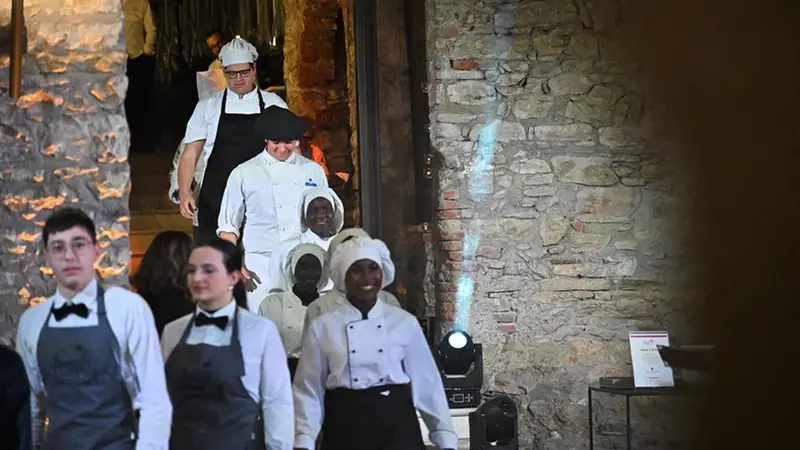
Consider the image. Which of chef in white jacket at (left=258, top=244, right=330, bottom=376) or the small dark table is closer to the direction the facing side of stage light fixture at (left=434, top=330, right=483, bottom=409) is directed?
the chef in white jacket

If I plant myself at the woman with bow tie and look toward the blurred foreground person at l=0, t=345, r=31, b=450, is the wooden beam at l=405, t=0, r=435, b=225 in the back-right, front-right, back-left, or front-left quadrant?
back-right

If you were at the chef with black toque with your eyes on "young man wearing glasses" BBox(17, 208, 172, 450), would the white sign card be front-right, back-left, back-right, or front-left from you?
back-left

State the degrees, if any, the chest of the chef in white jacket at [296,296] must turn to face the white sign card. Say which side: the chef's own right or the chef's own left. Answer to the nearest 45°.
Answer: approximately 90° to the chef's own left

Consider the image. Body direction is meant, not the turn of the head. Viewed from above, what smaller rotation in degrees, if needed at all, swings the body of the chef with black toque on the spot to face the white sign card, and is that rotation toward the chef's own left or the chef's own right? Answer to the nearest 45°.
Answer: approximately 90° to the chef's own left

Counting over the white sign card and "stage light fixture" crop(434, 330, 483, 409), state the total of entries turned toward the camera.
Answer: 2

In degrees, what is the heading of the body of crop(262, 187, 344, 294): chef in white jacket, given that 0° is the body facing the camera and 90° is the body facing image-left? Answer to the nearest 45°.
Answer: approximately 0°
